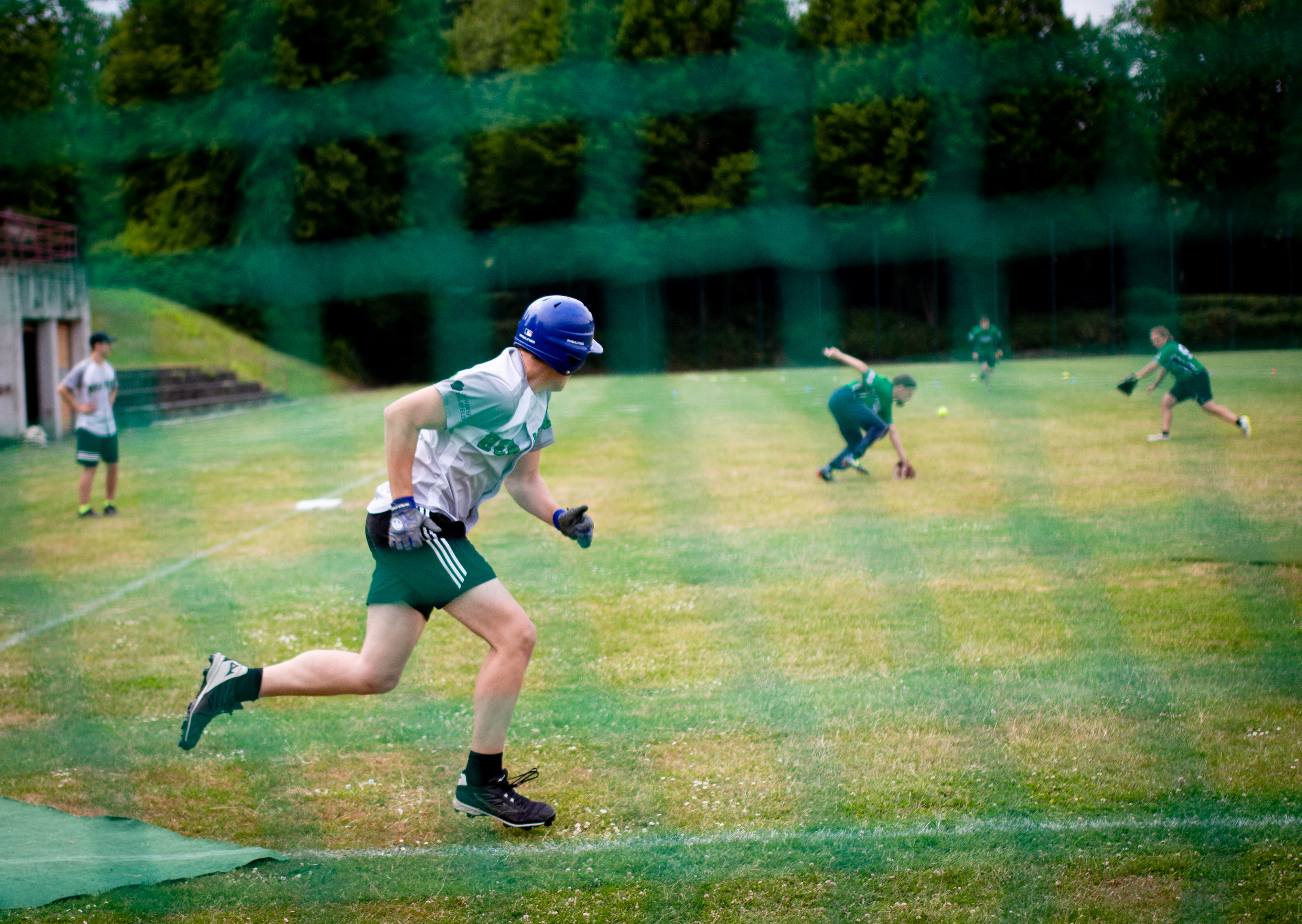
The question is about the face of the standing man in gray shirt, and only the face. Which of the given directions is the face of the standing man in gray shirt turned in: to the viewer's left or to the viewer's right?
to the viewer's right

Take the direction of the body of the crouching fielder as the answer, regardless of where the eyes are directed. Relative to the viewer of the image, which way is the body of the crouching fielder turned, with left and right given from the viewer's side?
facing to the right of the viewer

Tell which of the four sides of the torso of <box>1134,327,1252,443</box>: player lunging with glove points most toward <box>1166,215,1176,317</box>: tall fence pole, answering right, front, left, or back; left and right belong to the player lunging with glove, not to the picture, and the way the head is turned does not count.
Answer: right

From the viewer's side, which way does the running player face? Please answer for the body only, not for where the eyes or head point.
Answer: to the viewer's right

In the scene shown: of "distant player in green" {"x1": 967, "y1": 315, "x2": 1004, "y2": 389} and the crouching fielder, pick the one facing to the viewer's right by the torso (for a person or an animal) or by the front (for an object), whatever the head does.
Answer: the crouching fielder

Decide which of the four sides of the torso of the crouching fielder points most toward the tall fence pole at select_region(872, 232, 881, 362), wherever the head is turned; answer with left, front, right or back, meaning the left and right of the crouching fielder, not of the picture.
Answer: left

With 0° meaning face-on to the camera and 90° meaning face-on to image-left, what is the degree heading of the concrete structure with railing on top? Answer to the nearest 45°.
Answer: approximately 315°

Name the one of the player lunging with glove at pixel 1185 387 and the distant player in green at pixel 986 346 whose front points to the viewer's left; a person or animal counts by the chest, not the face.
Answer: the player lunging with glove

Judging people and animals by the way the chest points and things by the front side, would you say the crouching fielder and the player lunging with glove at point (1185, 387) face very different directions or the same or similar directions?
very different directions

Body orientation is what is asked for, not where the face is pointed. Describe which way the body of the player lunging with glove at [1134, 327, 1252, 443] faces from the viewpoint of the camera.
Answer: to the viewer's left
